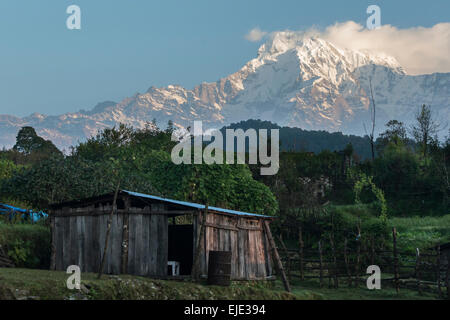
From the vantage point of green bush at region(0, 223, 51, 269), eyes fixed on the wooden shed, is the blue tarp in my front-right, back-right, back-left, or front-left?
back-left

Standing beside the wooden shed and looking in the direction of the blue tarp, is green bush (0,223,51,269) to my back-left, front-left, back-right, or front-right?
front-left

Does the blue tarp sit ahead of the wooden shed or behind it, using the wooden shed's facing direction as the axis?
behind

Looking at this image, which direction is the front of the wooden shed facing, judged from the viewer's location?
facing the viewer

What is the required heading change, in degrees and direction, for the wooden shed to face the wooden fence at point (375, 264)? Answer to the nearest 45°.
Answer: approximately 135° to its left

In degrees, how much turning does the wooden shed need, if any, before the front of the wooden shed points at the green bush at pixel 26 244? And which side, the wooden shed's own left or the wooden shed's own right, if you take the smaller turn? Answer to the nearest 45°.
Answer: approximately 135° to the wooden shed's own right

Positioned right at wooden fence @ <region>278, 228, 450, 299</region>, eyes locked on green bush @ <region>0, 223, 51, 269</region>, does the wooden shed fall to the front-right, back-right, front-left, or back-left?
front-left
